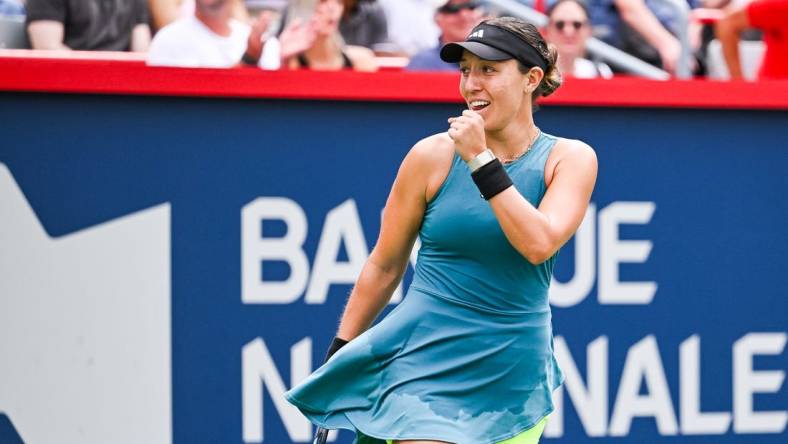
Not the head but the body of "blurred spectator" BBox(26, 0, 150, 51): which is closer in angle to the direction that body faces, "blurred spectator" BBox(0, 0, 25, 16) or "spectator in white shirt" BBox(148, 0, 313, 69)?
the spectator in white shirt

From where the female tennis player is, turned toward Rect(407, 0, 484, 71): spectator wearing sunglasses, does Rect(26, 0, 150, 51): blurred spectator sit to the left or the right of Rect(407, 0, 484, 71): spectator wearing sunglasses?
left

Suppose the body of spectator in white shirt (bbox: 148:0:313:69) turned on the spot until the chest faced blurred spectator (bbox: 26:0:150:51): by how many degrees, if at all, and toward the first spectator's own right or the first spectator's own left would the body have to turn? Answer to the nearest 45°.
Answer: approximately 135° to the first spectator's own right

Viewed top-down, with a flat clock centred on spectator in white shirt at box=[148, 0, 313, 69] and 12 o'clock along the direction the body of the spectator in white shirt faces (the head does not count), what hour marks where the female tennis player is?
The female tennis player is roughly at 1 o'clock from the spectator in white shirt.

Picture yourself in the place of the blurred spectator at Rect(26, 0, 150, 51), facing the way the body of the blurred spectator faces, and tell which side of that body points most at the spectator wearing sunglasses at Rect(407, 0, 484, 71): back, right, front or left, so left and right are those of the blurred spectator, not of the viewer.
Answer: left

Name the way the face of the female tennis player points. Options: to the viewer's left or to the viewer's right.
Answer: to the viewer's left

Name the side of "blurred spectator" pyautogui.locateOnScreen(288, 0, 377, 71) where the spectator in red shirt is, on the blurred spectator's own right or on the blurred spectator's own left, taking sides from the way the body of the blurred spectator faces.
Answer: on the blurred spectator's own left

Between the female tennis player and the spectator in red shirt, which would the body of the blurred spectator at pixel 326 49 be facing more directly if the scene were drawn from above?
the female tennis player

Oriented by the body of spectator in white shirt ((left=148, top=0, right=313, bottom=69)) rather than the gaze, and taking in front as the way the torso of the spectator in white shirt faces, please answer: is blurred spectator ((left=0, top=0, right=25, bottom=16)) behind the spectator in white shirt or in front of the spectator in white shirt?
behind
